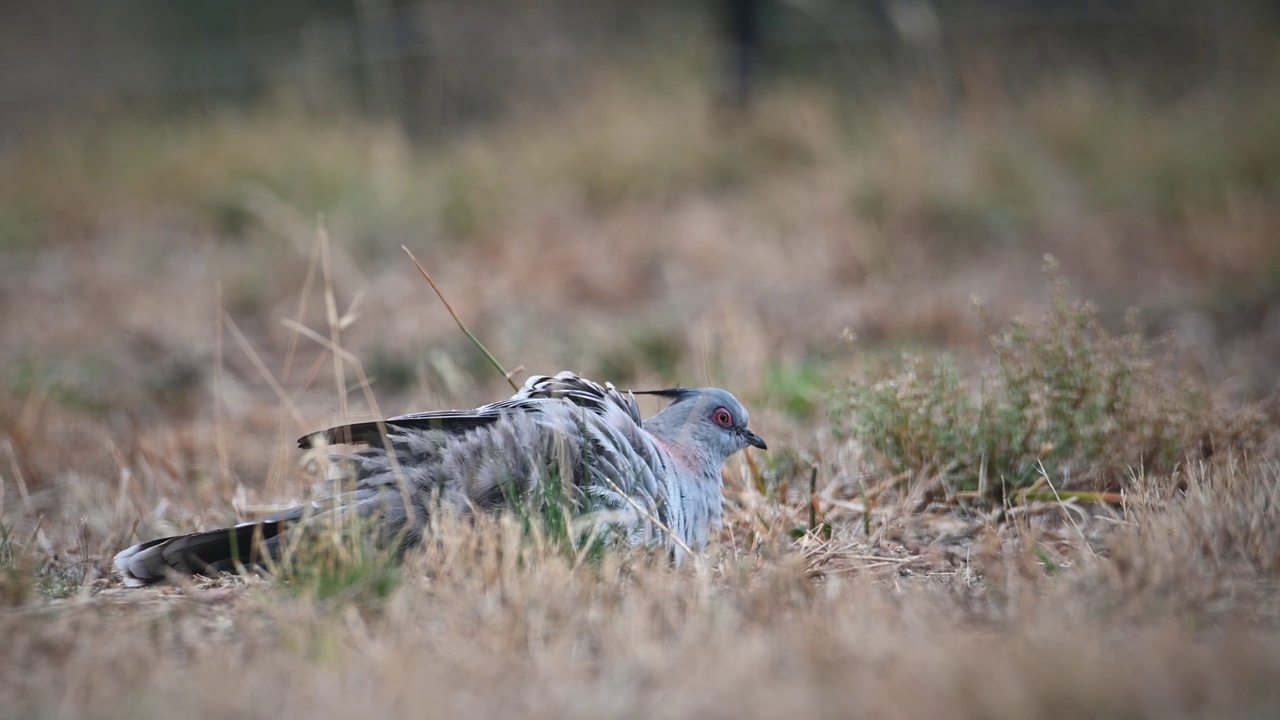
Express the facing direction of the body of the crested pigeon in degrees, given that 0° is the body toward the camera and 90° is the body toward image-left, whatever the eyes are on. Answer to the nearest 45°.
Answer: approximately 270°

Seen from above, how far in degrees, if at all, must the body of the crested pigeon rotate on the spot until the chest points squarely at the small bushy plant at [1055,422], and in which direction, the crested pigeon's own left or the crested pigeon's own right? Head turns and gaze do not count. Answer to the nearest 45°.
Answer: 0° — it already faces it
